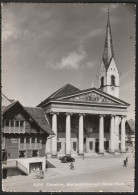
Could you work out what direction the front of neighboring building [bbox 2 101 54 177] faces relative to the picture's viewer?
facing the viewer
